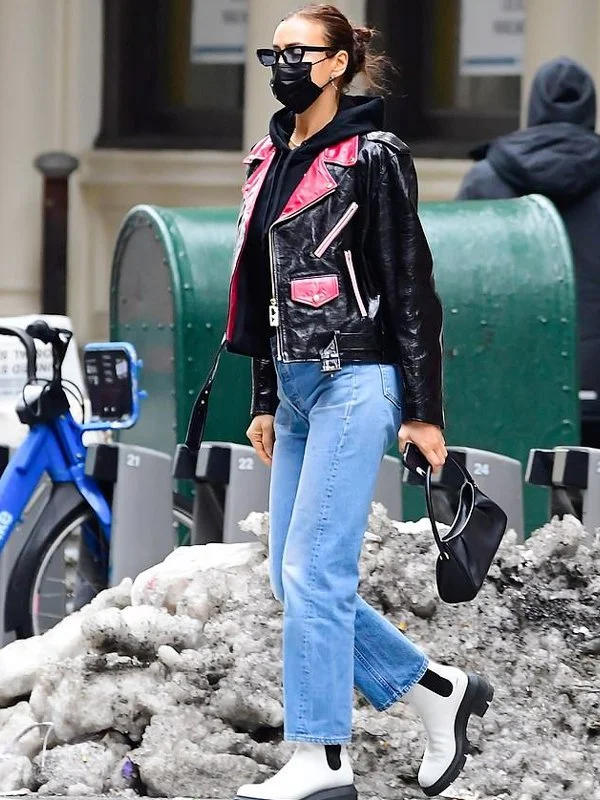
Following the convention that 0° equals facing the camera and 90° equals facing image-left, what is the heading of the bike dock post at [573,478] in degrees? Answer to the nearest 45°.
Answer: approximately 45°

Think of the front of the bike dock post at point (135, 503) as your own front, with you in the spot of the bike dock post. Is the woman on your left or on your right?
on your left

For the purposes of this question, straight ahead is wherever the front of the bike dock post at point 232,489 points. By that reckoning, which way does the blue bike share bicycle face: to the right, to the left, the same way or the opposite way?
the opposite way

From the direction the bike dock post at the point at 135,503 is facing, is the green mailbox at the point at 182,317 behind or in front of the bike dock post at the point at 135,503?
behind
